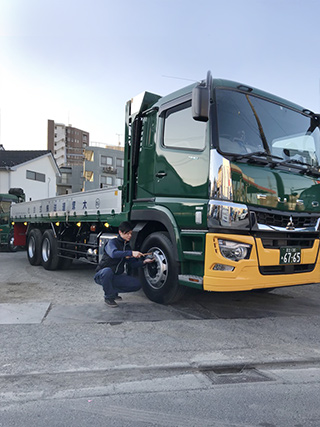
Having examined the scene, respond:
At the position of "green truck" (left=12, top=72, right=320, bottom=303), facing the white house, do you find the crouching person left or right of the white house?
left

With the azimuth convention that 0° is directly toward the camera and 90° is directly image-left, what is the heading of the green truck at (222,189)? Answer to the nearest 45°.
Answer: approximately 315°

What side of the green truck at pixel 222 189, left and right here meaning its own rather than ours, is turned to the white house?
back

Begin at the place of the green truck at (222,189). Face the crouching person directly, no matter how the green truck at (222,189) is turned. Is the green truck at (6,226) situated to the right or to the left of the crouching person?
right

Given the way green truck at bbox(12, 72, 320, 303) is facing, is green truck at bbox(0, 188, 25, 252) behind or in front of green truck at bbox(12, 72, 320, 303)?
behind
